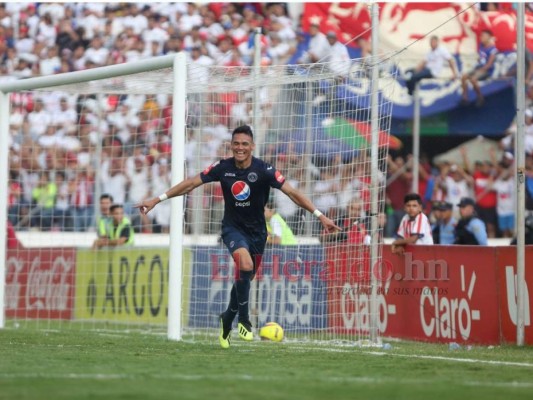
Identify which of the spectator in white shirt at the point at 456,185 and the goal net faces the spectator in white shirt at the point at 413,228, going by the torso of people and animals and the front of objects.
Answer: the spectator in white shirt at the point at 456,185

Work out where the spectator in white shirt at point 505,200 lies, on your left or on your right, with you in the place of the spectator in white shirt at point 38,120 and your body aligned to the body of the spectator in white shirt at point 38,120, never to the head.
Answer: on your left

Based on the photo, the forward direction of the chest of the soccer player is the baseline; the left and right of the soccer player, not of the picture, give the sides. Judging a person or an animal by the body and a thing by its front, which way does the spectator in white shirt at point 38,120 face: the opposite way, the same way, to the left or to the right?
the same way

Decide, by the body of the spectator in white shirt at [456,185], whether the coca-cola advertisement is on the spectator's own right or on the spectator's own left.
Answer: on the spectator's own right

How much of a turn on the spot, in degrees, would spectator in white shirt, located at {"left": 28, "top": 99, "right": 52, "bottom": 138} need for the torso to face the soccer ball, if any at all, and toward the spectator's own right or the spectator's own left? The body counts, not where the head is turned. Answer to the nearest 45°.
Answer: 0° — they already face it

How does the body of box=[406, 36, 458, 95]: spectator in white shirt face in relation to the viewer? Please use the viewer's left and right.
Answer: facing the viewer and to the left of the viewer

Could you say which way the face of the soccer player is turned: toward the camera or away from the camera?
toward the camera

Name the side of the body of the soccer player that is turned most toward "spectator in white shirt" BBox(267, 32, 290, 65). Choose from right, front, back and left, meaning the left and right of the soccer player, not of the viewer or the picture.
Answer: back

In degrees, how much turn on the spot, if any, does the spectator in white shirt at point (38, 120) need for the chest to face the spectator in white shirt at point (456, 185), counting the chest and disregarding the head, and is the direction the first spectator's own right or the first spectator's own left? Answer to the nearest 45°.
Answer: approximately 45° to the first spectator's own left

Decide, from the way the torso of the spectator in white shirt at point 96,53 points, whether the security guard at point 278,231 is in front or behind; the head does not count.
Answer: in front

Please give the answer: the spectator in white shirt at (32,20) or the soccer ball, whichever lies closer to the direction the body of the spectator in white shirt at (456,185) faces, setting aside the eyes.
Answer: the soccer ball

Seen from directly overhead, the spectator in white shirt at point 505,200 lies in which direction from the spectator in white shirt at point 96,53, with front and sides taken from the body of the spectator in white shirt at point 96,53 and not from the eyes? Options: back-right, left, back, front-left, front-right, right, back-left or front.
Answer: front-left

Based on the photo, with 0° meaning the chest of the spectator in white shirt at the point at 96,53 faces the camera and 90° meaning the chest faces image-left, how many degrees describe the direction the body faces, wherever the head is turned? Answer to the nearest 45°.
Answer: approximately 0°

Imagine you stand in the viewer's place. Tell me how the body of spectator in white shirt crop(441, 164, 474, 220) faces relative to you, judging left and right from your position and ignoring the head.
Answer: facing the viewer

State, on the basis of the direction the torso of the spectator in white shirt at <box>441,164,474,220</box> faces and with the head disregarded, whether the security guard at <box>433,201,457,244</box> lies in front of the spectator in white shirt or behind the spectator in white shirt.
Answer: in front

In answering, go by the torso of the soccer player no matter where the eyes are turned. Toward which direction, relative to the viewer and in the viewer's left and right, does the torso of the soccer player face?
facing the viewer

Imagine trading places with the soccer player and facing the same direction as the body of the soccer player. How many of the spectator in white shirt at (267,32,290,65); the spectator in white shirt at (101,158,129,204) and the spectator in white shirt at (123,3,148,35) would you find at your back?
3

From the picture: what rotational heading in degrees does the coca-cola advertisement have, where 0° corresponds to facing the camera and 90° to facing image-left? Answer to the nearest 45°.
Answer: approximately 0°

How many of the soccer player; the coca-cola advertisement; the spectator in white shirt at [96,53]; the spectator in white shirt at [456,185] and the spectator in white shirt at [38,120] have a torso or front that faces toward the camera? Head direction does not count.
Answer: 5

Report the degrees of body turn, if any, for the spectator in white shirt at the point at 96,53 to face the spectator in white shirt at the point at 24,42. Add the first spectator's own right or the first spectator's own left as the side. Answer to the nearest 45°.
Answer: approximately 90° to the first spectator's own right
